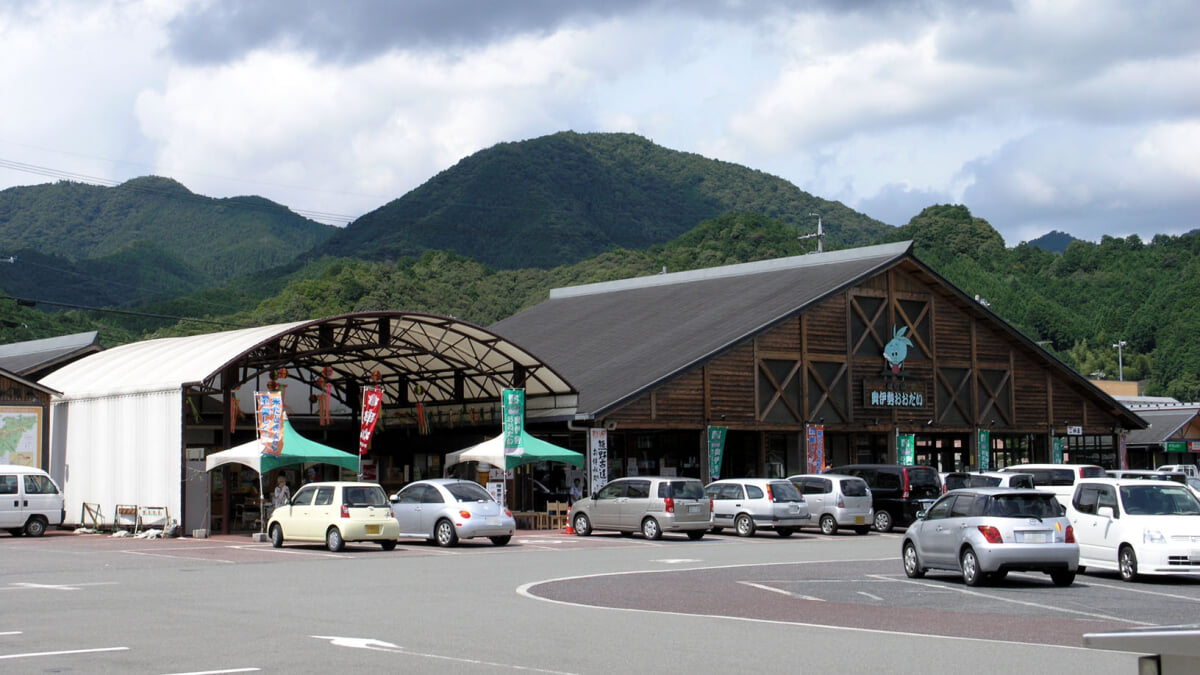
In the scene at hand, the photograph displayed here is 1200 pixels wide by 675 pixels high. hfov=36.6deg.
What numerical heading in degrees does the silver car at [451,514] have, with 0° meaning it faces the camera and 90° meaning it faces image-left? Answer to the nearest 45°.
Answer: approximately 135°

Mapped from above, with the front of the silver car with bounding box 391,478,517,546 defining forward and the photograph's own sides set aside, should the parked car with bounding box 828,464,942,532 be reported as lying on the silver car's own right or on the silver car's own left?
on the silver car's own right

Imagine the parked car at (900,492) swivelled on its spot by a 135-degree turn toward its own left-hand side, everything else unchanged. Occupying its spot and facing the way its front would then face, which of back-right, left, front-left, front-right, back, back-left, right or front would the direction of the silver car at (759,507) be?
front-right

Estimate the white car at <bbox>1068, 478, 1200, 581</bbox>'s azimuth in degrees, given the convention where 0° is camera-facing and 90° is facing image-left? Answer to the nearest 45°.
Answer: approximately 315°

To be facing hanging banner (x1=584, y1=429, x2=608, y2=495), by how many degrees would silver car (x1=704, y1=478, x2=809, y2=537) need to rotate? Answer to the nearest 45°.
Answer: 0° — it already faces it

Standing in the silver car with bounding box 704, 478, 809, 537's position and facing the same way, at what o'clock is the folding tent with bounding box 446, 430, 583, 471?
The folding tent is roughly at 11 o'clock from the silver car.

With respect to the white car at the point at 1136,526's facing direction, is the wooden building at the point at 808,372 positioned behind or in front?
behind

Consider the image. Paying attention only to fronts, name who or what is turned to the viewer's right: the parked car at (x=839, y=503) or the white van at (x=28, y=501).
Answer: the white van

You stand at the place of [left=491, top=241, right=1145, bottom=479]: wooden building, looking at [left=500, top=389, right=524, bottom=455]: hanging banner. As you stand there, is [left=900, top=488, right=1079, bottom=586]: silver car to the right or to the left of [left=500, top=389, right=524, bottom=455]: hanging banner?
left

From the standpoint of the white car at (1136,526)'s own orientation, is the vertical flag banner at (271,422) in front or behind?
behind

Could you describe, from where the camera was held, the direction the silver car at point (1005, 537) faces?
facing away from the viewer and to the left of the viewer
